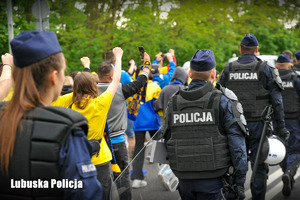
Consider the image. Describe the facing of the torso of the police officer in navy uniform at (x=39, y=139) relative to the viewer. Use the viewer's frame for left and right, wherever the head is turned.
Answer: facing away from the viewer and to the right of the viewer

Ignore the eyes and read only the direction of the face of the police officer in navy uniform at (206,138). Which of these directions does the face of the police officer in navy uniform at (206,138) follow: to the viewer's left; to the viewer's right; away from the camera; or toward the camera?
away from the camera

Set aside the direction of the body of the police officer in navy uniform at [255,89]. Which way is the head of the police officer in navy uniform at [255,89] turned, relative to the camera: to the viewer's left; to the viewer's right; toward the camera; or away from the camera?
away from the camera

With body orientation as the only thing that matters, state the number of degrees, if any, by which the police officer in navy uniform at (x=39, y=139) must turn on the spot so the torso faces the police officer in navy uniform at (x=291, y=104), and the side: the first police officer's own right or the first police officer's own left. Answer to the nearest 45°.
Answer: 0° — they already face them

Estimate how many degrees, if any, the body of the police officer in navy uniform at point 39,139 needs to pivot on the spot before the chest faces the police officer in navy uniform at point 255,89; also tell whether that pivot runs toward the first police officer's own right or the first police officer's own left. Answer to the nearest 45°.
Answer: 0° — they already face them
